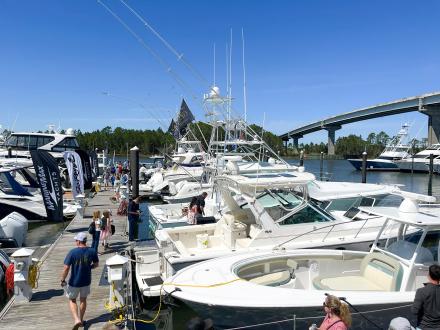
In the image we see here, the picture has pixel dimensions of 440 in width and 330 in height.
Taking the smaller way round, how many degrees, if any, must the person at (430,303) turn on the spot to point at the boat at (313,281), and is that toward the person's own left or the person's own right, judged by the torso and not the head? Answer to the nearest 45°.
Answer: approximately 45° to the person's own left

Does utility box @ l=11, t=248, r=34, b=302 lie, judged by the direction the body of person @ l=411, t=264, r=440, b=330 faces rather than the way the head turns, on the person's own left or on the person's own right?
on the person's own left
